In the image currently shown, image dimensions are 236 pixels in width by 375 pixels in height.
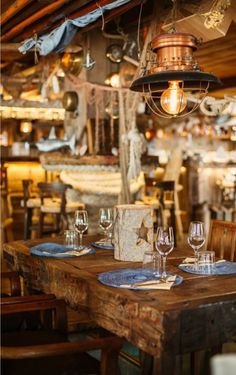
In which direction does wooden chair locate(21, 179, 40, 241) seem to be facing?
to the viewer's right

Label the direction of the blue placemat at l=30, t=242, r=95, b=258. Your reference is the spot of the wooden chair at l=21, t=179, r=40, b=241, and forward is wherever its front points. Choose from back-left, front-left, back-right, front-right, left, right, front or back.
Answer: right

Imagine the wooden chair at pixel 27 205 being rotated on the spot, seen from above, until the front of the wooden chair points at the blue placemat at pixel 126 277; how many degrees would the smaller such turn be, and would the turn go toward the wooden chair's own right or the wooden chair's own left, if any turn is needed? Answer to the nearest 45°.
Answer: approximately 90° to the wooden chair's own right

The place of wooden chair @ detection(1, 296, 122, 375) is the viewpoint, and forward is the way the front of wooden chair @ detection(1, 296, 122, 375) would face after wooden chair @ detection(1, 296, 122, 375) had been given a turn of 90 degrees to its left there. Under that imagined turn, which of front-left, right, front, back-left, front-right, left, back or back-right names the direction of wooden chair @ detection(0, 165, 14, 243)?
front-right

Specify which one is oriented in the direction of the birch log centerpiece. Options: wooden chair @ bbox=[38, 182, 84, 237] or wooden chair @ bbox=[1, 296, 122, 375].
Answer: wooden chair @ bbox=[1, 296, 122, 375]

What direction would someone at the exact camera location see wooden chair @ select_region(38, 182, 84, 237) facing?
facing away from the viewer and to the right of the viewer
